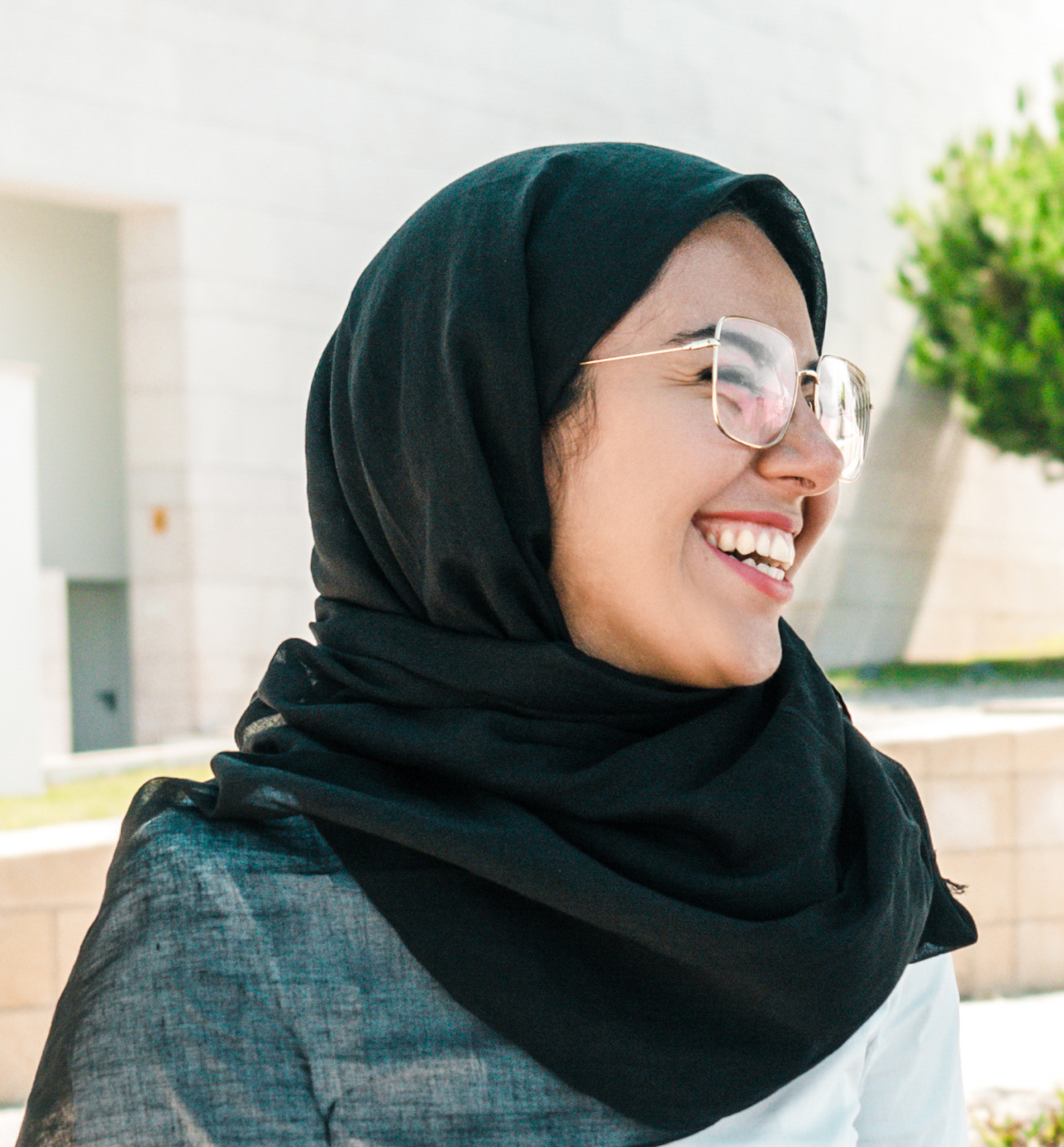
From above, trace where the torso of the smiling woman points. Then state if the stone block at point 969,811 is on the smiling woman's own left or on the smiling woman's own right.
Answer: on the smiling woman's own left

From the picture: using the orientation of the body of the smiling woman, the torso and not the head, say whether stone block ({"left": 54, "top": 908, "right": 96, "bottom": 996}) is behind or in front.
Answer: behind

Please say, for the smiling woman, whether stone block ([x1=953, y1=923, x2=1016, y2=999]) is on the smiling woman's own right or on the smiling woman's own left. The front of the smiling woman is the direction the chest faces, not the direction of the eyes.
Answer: on the smiling woman's own left

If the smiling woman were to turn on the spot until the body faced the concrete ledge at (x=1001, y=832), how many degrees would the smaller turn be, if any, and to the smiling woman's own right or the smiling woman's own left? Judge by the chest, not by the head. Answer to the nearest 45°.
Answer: approximately 90° to the smiling woman's own left

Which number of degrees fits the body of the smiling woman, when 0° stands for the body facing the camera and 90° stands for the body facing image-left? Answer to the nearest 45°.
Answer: approximately 315°

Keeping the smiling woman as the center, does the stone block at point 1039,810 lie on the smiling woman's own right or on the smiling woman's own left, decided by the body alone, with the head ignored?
on the smiling woman's own left
